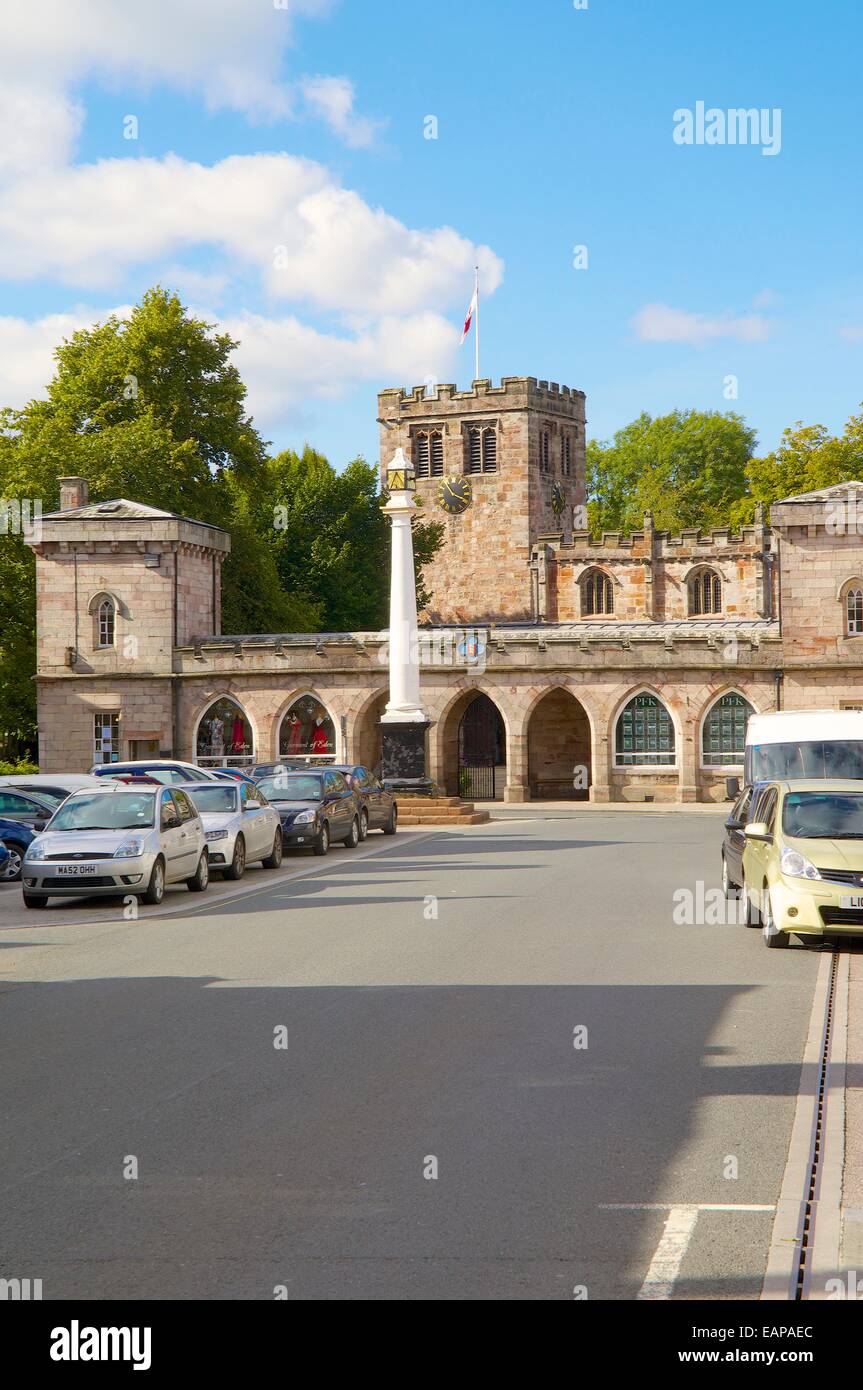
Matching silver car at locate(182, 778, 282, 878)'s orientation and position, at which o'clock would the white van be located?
The white van is roughly at 8 o'clock from the silver car.

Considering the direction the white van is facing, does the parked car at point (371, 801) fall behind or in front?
behind

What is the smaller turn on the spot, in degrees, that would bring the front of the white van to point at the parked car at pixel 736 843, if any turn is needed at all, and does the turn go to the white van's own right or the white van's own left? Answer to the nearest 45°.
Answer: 0° — it already faces it

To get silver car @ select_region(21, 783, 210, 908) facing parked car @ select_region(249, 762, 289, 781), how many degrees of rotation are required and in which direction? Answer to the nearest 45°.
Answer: approximately 135° to its right

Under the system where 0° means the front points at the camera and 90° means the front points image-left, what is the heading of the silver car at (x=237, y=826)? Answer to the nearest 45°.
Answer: approximately 45°

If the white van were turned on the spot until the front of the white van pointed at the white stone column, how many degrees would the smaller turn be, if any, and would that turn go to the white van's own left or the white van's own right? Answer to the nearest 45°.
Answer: approximately 135° to the white van's own right

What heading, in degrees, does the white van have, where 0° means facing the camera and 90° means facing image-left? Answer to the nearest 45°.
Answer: approximately 0°

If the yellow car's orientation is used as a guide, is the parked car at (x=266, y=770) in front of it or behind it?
behind

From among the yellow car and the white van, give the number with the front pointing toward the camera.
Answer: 2

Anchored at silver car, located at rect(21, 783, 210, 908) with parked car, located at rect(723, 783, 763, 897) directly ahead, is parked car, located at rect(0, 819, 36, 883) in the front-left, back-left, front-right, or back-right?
back-left

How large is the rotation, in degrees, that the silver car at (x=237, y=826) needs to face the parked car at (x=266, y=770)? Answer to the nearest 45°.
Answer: approximately 135° to its right
